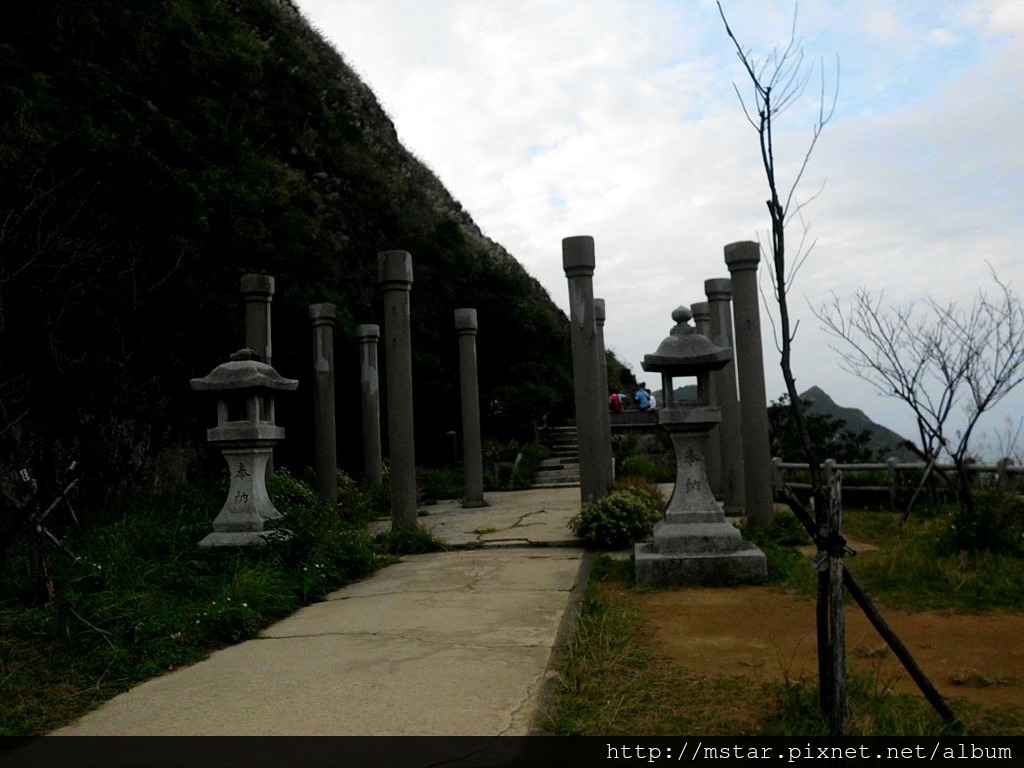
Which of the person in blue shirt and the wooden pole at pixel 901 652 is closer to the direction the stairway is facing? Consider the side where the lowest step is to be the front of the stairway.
the wooden pole

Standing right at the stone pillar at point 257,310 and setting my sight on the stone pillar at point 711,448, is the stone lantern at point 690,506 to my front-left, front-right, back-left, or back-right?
front-right

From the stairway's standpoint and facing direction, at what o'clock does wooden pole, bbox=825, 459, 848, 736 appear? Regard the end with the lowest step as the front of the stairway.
The wooden pole is roughly at 12 o'clock from the stairway.

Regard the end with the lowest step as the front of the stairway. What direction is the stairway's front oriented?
toward the camera

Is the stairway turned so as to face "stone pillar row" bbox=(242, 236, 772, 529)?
yes

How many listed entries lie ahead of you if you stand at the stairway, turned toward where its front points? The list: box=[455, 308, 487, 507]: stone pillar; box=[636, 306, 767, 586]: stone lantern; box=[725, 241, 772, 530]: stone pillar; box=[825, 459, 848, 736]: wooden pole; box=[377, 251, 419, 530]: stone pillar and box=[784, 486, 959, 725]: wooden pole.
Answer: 6

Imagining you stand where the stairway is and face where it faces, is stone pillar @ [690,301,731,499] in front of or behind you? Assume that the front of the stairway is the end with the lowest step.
in front

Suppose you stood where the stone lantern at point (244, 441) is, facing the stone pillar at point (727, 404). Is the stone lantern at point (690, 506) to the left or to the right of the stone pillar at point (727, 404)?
right

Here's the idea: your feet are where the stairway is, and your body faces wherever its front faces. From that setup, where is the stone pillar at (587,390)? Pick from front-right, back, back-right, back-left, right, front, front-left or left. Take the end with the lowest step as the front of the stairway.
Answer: front

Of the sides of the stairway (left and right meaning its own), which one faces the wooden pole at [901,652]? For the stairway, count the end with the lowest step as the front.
front

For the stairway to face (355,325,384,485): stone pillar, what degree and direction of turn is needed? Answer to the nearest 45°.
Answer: approximately 45° to its right

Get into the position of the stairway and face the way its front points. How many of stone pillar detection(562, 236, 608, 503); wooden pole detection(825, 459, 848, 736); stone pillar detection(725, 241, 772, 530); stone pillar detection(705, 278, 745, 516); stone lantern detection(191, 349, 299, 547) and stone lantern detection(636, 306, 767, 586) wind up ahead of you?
6

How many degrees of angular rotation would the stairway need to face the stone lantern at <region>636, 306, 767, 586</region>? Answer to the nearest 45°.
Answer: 0° — it already faces it

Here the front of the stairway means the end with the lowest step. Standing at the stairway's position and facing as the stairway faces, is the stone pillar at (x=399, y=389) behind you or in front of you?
in front
